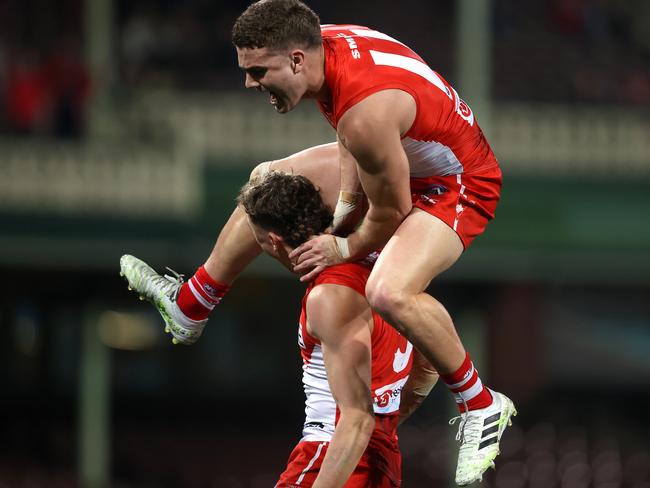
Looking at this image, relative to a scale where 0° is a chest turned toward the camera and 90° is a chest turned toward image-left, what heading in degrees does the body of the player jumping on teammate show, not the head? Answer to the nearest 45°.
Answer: approximately 90°
